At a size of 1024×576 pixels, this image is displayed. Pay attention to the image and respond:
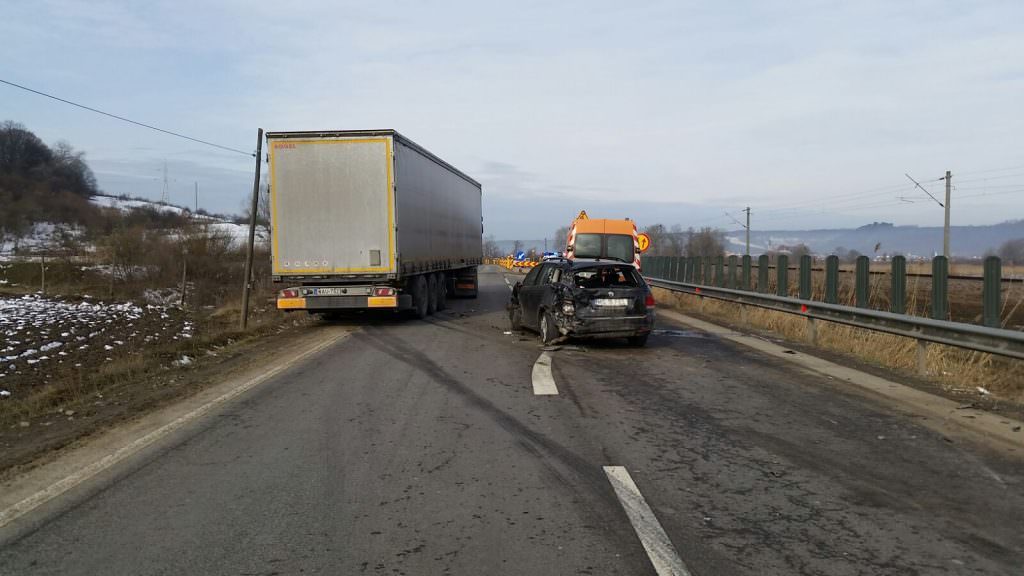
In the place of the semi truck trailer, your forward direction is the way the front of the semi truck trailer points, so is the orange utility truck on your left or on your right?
on your right

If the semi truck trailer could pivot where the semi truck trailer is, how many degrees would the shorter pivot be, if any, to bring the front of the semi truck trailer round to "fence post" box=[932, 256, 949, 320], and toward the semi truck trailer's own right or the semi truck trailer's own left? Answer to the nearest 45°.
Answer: approximately 135° to the semi truck trailer's own right

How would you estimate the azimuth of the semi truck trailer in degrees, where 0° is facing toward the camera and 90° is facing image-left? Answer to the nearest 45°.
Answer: approximately 180°

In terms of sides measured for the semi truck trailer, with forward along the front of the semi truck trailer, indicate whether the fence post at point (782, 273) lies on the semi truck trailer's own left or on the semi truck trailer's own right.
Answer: on the semi truck trailer's own right

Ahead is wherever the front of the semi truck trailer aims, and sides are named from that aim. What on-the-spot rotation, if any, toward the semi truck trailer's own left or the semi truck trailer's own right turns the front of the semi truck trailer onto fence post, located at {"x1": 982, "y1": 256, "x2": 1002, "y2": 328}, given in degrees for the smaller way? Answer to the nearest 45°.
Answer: approximately 135° to the semi truck trailer's own right

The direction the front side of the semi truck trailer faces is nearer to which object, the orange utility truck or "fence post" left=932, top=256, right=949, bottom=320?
the orange utility truck

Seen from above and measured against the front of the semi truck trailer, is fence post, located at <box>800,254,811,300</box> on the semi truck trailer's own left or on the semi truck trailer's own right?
on the semi truck trailer's own right

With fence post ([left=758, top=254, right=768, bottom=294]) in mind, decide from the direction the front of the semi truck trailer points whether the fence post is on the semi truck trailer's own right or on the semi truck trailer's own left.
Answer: on the semi truck trailer's own right

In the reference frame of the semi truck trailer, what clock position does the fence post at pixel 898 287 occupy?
The fence post is roughly at 4 o'clock from the semi truck trailer.

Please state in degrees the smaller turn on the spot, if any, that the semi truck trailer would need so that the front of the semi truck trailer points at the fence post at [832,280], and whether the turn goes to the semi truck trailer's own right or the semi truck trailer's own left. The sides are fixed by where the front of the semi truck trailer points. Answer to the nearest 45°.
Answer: approximately 135° to the semi truck trailer's own right

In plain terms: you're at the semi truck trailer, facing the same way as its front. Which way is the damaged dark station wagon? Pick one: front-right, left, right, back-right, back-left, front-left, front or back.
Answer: back-right

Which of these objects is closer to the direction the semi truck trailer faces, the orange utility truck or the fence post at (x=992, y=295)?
the orange utility truck
